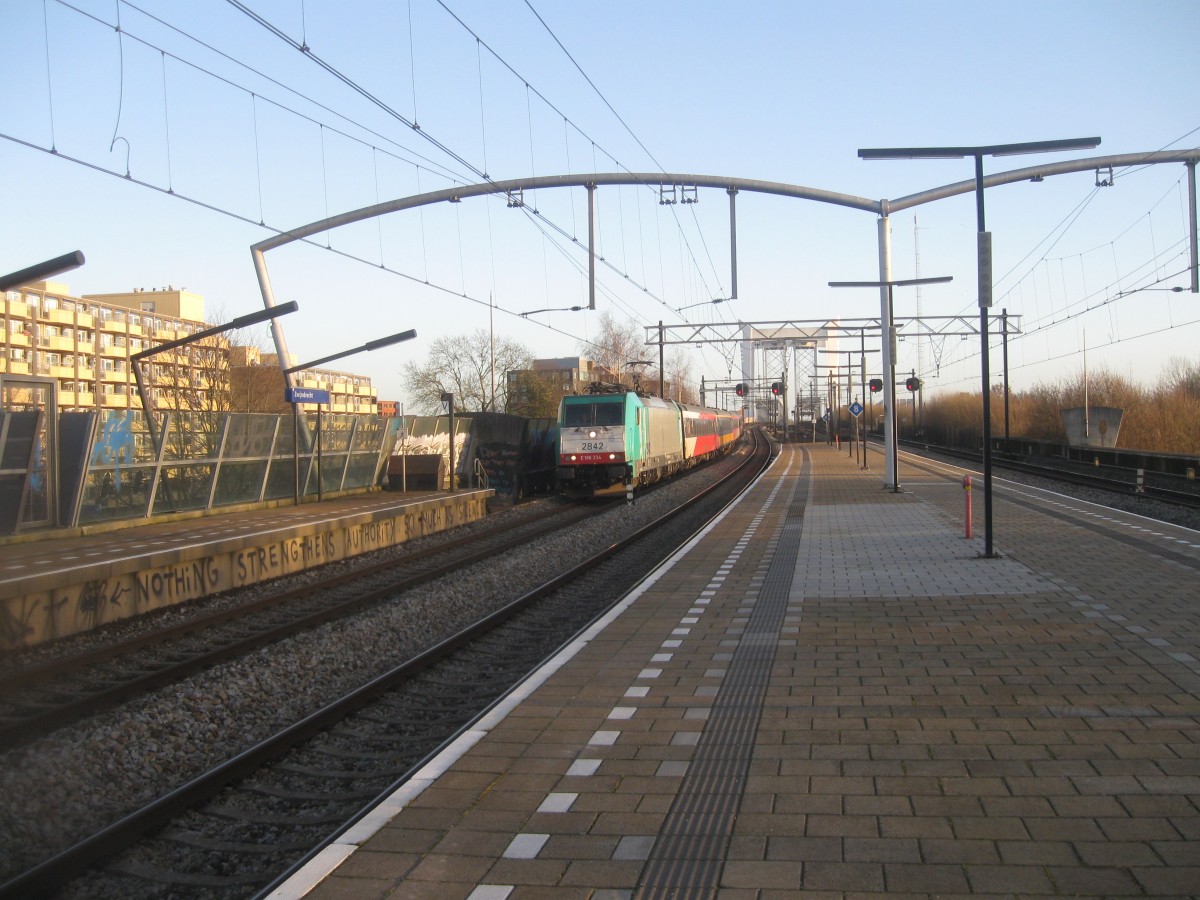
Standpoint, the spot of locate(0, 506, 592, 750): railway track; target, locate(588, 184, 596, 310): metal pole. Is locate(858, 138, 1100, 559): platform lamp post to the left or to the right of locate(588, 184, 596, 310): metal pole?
right

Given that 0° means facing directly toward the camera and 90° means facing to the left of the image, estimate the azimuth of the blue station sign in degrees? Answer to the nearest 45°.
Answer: approximately 315°

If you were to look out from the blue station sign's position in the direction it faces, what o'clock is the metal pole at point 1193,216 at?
The metal pole is roughly at 11 o'clock from the blue station sign.

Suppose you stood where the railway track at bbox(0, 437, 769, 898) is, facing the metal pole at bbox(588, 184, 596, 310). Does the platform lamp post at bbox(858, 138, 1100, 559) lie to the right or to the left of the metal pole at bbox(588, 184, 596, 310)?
right

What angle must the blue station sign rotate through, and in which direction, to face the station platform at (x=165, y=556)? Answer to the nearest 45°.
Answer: approximately 45° to its right

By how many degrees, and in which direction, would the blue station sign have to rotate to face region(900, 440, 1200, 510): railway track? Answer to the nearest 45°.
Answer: approximately 45° to its left
